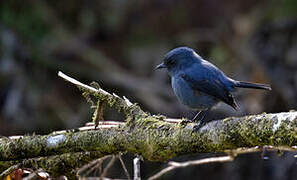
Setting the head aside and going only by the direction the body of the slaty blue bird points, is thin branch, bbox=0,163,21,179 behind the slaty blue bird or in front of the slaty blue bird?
in front

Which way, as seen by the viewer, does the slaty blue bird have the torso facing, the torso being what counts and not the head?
to the viewer's left
